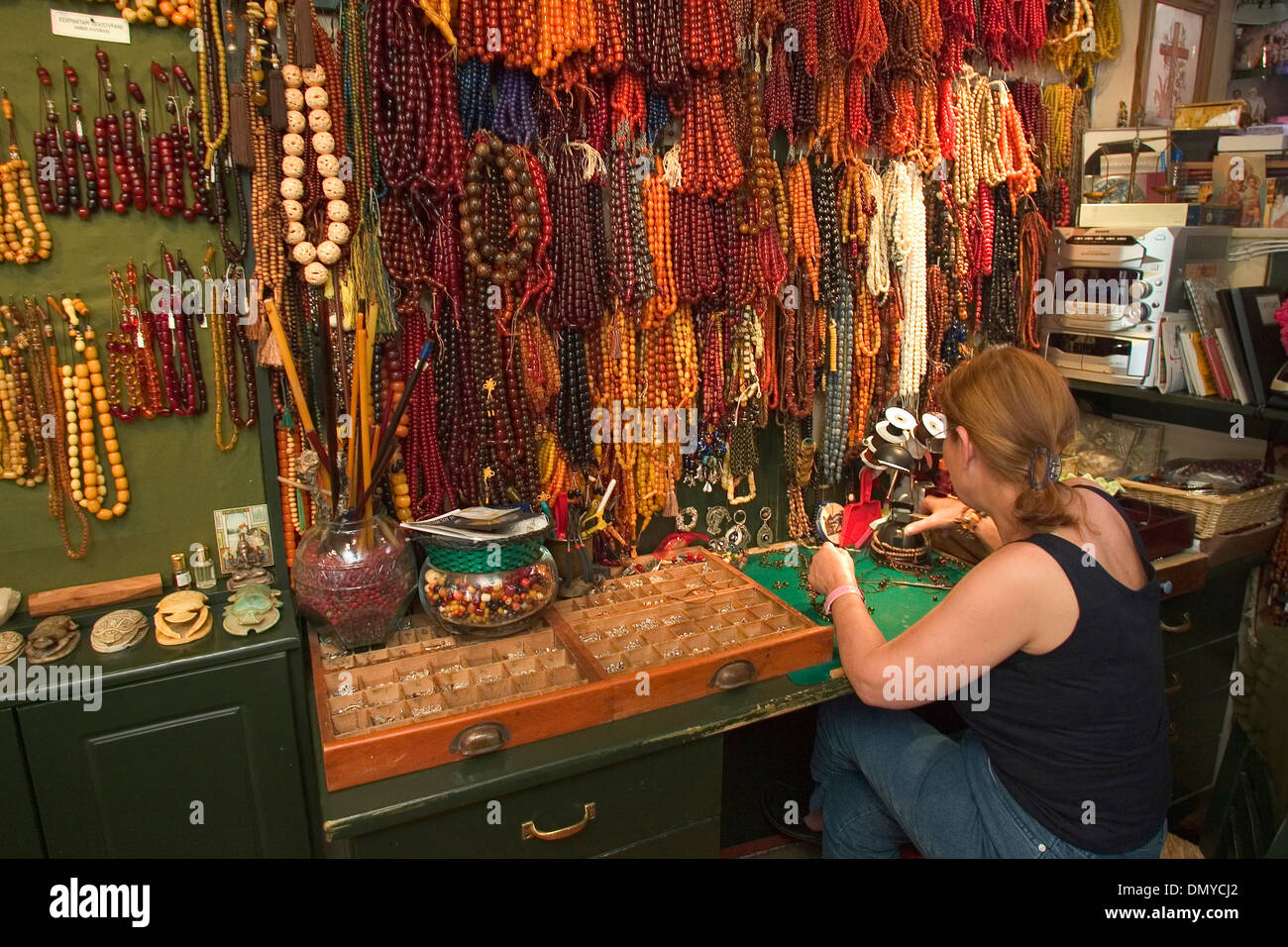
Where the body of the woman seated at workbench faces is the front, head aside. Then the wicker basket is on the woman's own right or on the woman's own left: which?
on the woman's own right

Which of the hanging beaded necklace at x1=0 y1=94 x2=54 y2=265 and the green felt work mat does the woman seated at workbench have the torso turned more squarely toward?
the green felt work mat

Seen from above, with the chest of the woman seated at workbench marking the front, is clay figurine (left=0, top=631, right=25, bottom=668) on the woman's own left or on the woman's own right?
on the woman's own left

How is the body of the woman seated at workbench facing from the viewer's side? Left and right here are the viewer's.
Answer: facing away from the viewer and to the left of the viewer

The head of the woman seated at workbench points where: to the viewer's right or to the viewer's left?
to the viewer's left

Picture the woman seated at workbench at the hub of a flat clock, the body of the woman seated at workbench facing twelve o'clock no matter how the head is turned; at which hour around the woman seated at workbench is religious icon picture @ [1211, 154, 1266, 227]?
The religious icon picture is roughly at 2 o'clock from the woman seated at workbench.

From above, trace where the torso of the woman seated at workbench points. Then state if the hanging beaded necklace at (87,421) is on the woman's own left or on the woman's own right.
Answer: on the woman's own left

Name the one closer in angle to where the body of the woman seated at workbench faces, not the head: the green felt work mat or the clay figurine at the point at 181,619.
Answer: the green felt work mat

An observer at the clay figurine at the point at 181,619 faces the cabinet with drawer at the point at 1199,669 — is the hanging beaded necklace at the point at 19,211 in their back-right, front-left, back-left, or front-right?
back-left

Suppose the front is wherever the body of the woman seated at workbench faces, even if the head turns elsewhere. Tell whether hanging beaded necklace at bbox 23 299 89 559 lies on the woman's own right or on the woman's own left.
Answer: on the woman's own left

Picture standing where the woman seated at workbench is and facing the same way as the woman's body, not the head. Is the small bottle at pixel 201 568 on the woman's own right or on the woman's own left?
on the woman's own left

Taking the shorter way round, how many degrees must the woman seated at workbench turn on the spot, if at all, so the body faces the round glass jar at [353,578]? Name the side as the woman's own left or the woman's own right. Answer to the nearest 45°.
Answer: approximately 45° to the woman's own left
